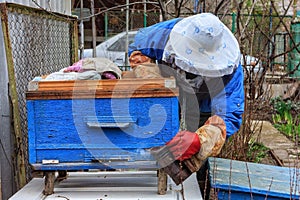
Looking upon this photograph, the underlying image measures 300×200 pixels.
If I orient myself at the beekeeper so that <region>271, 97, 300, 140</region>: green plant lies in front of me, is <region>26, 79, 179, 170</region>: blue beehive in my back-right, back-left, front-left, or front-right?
back-left

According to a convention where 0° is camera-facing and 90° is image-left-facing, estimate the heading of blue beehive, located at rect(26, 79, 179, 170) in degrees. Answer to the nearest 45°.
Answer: approximately 0°

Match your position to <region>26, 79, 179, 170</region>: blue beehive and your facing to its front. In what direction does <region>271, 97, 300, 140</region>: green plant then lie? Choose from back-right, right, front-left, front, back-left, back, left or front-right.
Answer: back-left

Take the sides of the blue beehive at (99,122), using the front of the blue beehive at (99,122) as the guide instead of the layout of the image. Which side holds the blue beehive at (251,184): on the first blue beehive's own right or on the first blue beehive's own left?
on the first blue beehive's own left

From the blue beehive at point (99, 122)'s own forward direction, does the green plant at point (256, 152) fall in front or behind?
behind

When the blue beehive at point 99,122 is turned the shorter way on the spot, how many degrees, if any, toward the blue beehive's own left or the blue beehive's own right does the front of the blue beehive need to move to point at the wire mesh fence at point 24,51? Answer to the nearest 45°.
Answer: approximately 135° to the blue beehive's own right

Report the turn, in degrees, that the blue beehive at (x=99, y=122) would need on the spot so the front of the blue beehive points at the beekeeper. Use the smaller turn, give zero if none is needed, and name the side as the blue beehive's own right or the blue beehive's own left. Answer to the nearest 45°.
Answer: approximately 135° to the blue beehive's own left
